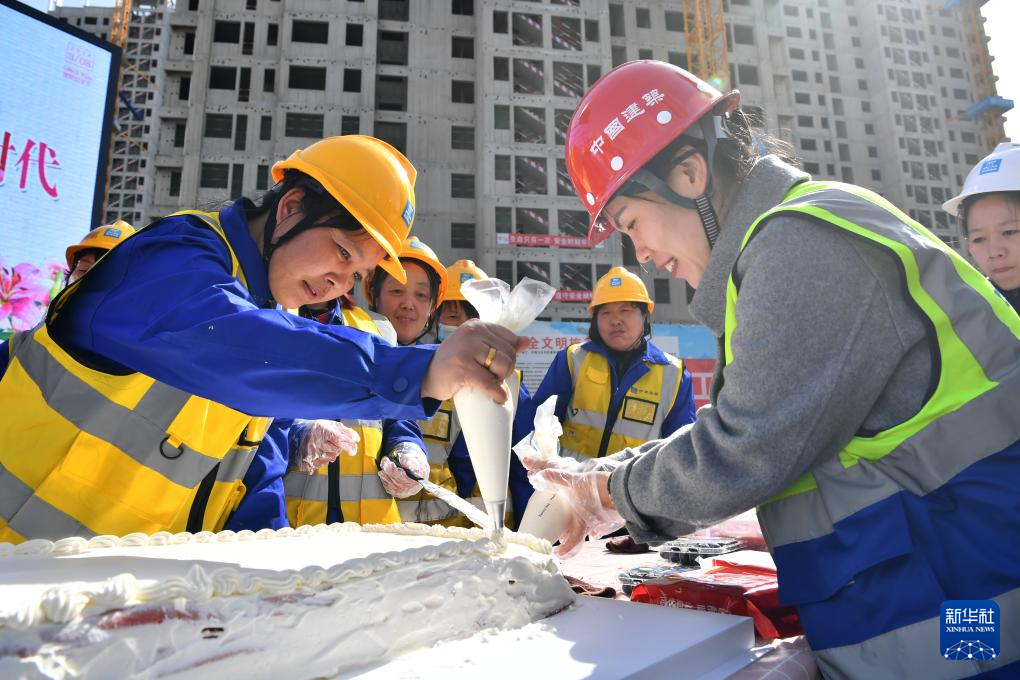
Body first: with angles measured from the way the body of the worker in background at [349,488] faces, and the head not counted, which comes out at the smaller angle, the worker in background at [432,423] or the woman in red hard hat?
the woman in red hard hat

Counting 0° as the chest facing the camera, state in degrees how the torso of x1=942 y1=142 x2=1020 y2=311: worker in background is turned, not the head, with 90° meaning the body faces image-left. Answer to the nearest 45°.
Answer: approximately 45°

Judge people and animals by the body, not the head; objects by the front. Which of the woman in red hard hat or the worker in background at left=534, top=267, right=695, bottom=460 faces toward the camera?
the worker in background

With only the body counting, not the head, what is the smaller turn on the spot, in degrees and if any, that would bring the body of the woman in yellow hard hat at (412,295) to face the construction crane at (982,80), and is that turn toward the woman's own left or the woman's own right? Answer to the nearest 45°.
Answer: approximately 135° to the woman's own left

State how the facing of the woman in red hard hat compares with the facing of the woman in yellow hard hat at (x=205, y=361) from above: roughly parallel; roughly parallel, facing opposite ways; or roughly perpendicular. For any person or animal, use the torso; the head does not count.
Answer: roughly parallel, facing opposite ways

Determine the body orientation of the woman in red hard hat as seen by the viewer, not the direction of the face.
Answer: to the viewer's left

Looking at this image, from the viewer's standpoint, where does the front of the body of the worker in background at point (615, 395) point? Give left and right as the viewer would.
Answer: facing the viewer

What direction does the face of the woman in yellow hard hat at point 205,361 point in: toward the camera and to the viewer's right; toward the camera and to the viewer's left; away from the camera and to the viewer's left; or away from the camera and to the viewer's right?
toward the camera and to the viewer's right

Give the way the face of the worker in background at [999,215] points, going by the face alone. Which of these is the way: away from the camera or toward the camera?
toward the camera

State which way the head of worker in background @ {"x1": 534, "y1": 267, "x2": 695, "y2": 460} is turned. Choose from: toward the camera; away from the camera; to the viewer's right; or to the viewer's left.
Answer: toward the camera

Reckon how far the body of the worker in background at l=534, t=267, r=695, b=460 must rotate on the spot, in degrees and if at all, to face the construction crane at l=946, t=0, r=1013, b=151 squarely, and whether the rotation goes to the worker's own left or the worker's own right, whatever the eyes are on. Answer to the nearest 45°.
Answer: approximately 135° to the worker's own left

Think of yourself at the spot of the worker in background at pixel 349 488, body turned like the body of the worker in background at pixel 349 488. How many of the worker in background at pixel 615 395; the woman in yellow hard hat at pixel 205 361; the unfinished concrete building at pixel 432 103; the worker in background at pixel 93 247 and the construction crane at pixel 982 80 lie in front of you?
1

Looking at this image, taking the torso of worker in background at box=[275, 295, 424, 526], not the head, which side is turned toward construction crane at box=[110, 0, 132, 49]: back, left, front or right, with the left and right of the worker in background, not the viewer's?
back
